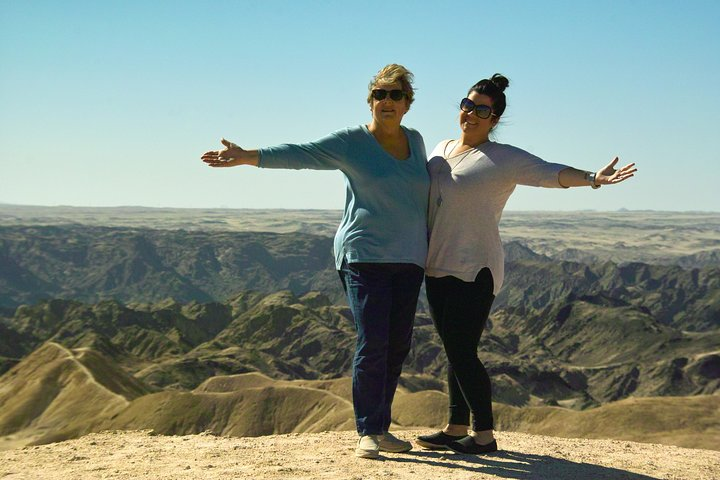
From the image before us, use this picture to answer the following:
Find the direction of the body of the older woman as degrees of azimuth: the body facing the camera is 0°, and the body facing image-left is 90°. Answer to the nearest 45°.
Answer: approximately 315°
